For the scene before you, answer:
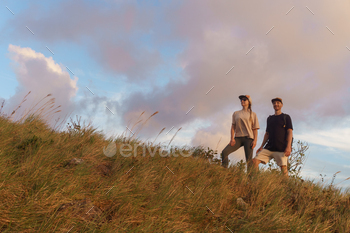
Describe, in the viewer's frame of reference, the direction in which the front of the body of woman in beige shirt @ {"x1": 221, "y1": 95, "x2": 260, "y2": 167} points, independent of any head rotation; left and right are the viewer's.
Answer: facing the viewer and to the left of the viewer

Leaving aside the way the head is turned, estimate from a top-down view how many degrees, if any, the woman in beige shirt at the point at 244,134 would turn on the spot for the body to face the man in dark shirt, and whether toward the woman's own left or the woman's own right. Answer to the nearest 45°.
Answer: approximately 135° to the woman's own left

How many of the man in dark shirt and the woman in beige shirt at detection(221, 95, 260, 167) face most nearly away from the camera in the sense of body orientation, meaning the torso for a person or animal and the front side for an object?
0
